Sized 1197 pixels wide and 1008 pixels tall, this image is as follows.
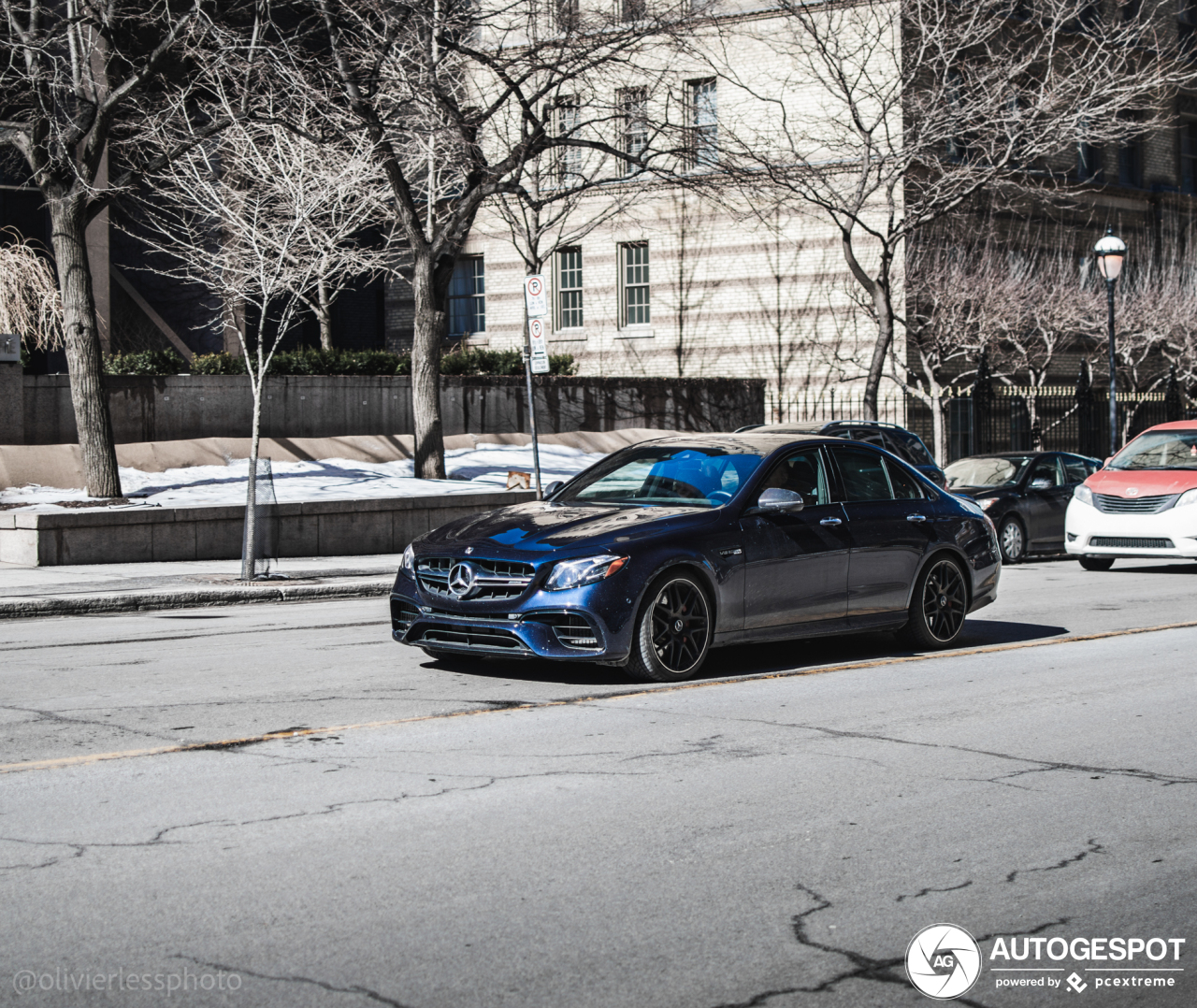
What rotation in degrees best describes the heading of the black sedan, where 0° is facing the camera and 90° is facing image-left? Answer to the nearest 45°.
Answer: approximately 45°

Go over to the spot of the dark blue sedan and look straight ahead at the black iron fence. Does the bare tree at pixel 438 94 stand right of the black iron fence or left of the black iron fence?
left

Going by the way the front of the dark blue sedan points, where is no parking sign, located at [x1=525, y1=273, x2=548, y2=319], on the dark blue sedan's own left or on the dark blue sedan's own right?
on the dark blue sedan's own right

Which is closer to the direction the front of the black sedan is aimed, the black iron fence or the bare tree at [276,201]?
the bare tree

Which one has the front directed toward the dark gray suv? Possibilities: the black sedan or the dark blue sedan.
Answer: the black sedan

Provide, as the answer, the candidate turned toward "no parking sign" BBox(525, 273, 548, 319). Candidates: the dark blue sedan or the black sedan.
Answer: the black sedan

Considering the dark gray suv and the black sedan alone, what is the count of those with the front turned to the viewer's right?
0

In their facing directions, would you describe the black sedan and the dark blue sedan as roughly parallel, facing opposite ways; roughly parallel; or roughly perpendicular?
roughly parallel

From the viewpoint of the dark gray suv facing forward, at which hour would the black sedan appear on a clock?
The black sedan is roughly at 6 o'clock from the dark gray suv.

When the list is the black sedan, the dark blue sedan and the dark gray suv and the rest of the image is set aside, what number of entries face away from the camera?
0

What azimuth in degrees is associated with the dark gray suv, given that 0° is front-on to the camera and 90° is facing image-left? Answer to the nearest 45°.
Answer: approximately 45°

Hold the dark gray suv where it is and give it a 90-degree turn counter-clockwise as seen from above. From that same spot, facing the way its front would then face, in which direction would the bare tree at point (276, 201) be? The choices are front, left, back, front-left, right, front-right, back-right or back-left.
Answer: back-right

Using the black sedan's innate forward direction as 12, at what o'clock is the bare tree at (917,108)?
The bare tree is roughly at 4 o'clock from the black sedan.

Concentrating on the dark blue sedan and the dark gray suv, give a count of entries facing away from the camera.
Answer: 0

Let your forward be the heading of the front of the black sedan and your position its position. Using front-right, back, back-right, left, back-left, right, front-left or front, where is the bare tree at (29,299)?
front-right
